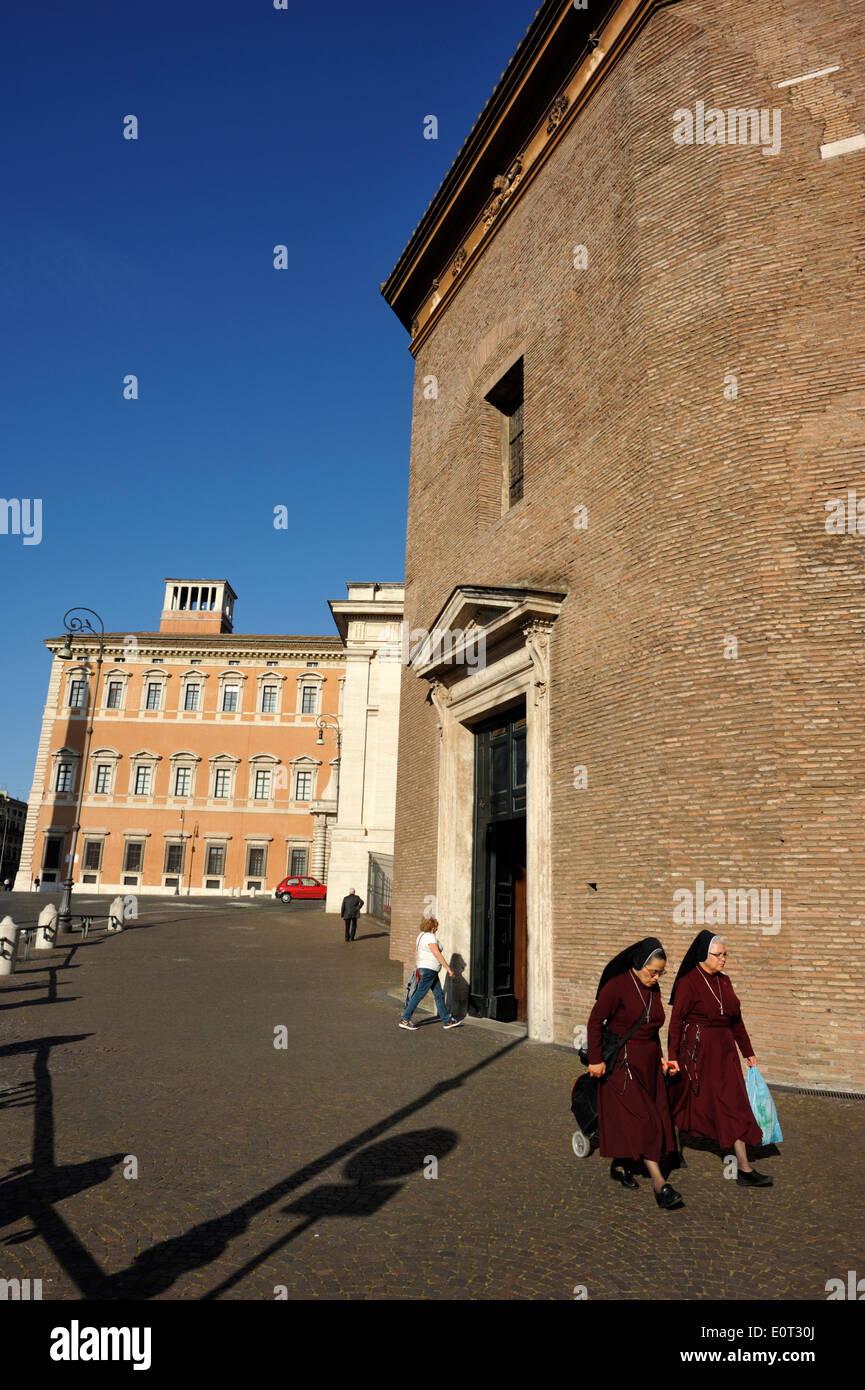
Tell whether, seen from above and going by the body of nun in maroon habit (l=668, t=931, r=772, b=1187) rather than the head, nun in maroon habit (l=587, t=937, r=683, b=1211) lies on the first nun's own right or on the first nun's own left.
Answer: on the first nun's own right

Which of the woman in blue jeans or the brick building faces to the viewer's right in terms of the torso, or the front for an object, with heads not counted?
the woman in blue jeans

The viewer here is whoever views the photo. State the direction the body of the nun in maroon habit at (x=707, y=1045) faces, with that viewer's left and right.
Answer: facing the viewer and to the right of the viewer

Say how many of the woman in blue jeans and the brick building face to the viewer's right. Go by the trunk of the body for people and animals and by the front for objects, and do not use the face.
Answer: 1

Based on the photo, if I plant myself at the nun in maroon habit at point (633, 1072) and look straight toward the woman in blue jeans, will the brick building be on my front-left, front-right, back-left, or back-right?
front-right

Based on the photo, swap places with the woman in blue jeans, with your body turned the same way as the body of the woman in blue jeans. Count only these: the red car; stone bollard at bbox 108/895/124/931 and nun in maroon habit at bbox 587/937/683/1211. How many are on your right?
1

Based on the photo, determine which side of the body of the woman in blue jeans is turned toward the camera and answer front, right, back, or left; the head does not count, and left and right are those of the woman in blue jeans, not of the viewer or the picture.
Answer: right

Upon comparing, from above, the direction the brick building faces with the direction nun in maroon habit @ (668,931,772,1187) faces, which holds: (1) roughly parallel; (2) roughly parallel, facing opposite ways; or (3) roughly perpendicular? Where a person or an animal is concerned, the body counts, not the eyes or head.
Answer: roughly perpendicular

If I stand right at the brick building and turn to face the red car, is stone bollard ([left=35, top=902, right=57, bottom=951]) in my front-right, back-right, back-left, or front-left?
front-left

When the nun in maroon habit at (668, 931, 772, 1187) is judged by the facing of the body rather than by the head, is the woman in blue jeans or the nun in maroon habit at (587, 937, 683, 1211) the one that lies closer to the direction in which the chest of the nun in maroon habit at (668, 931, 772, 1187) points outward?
the nun in maroon habit

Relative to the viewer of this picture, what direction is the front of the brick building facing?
facing the viewer and to the left of the viewer

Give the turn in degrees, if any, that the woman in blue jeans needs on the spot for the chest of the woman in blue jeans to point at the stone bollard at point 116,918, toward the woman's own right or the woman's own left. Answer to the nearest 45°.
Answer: approximately 135° to the woman's own left

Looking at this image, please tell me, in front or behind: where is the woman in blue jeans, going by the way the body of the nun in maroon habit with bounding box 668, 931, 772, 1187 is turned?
behind

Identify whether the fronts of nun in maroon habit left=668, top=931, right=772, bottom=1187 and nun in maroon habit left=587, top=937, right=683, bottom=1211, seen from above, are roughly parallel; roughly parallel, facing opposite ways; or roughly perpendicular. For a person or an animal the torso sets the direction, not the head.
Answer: roughly parallel

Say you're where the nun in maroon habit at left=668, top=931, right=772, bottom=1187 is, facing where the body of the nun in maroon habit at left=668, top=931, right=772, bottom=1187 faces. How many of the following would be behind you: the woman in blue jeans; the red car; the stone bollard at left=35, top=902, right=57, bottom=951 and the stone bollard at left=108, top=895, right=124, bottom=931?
4

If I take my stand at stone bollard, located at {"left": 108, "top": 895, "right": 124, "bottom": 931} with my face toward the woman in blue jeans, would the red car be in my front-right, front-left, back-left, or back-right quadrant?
back-left
